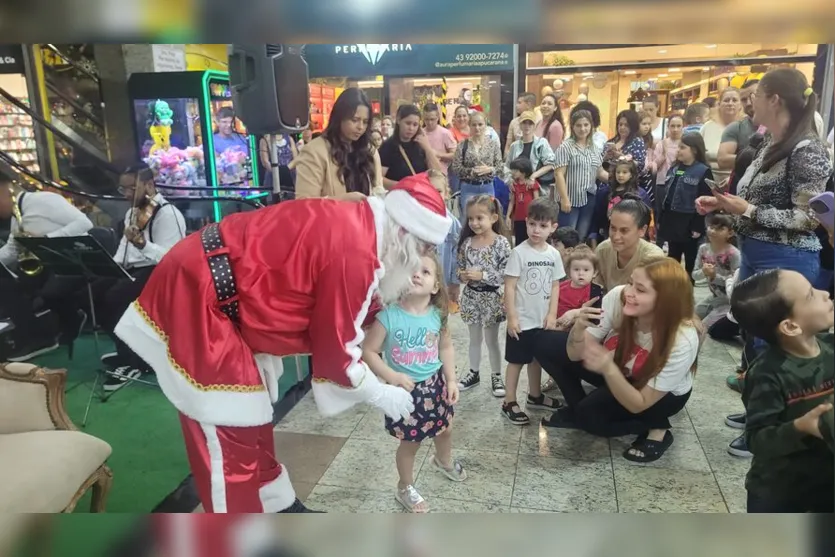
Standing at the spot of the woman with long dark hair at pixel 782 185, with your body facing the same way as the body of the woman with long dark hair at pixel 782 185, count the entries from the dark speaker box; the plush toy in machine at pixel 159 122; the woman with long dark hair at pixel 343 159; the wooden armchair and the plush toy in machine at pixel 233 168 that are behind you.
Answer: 0

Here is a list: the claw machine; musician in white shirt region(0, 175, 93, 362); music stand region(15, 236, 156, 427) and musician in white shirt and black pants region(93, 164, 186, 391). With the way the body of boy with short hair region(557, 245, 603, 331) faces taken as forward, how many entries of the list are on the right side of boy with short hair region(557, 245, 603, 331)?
4

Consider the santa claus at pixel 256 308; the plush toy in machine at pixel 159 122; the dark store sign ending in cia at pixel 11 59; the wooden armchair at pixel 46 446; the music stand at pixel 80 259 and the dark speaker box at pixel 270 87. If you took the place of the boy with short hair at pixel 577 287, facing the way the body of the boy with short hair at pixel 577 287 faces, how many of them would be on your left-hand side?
0

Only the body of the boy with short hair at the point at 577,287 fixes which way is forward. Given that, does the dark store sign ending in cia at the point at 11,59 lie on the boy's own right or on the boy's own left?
on the boy's own right

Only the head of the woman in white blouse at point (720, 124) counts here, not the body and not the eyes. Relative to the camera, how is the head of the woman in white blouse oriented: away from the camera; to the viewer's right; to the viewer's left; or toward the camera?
toward the camera

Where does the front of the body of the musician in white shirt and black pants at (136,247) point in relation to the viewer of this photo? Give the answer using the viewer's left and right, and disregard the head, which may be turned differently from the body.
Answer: facing the viewer and to the left of the viewer

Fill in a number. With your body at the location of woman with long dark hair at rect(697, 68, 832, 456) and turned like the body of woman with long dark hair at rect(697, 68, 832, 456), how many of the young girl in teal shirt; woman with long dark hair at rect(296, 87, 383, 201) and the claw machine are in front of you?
3

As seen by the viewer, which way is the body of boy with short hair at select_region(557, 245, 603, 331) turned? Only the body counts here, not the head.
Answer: toward the camera

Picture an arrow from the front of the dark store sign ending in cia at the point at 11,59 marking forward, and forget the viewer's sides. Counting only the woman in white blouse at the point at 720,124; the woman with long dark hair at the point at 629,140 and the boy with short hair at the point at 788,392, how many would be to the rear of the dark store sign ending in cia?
0

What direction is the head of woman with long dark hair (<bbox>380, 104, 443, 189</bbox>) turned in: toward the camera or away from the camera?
toward the camera

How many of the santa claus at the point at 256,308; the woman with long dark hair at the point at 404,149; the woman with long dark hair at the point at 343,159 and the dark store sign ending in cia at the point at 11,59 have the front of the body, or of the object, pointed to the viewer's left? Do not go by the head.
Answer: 0

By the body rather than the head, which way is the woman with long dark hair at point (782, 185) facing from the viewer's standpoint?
to the viewer's left

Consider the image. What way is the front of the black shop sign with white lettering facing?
toward the camera

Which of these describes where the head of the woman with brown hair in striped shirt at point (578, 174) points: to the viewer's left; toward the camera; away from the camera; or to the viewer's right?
toward the camera

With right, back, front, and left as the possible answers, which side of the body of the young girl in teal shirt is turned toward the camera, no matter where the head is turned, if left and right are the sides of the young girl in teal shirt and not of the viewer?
front

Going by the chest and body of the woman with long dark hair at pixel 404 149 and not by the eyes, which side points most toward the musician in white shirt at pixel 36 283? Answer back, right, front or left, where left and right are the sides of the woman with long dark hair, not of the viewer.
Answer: right

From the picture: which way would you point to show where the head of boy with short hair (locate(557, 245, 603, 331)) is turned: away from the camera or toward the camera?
toward the camera

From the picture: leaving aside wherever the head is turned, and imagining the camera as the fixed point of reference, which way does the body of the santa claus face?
to the viewer's right

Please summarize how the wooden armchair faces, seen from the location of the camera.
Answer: facing the viewer and to the right of the viewer

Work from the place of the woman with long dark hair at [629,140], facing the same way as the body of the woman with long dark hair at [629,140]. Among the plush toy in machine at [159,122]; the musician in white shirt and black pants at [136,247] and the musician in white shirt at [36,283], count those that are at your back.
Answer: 0

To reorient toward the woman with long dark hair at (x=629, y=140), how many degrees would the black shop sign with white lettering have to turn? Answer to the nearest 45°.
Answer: approximately 45° to its left
